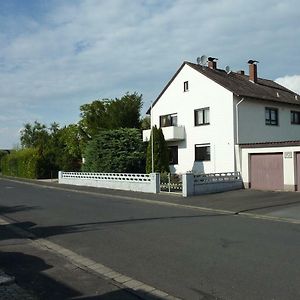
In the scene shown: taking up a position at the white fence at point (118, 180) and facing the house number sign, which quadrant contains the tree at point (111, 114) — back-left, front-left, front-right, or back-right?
back-left

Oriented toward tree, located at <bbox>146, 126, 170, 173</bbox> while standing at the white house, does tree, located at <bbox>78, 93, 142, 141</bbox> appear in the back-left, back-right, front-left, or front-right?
front-right

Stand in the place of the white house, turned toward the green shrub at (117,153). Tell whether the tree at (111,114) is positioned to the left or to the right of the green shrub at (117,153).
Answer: right

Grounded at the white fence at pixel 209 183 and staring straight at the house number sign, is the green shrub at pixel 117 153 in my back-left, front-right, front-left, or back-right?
back-left

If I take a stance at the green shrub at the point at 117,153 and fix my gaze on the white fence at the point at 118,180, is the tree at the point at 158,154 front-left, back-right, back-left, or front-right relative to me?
front-left
